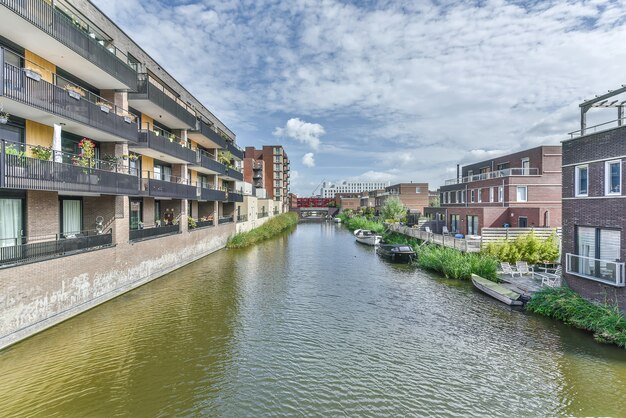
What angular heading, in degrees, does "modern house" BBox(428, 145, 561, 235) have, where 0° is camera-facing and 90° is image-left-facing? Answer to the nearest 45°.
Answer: approximately 45°

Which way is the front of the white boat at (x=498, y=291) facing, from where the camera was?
facing away from the viewer and to the left of the viewer

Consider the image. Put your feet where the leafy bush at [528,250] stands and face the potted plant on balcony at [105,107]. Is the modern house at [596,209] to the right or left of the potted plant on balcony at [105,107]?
left

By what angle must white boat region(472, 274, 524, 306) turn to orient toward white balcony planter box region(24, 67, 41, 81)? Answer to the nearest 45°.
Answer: approximately 90° to its left

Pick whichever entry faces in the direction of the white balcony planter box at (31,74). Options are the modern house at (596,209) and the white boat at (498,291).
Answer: the modern house

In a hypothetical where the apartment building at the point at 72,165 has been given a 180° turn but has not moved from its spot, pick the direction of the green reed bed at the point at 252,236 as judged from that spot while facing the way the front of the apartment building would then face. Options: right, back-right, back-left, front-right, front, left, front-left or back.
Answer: right

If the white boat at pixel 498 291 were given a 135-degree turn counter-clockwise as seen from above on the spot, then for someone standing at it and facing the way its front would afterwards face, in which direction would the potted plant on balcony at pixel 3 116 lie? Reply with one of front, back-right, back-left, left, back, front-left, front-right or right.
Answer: front-right

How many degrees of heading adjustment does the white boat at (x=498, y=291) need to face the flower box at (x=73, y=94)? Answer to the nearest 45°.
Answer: approximately 90° to its left

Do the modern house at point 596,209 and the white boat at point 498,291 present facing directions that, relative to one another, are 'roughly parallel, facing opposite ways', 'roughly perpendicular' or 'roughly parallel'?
roughly perpendicular

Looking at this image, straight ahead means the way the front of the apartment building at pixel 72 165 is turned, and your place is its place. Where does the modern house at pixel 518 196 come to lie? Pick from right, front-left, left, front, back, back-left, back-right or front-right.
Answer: front-left
